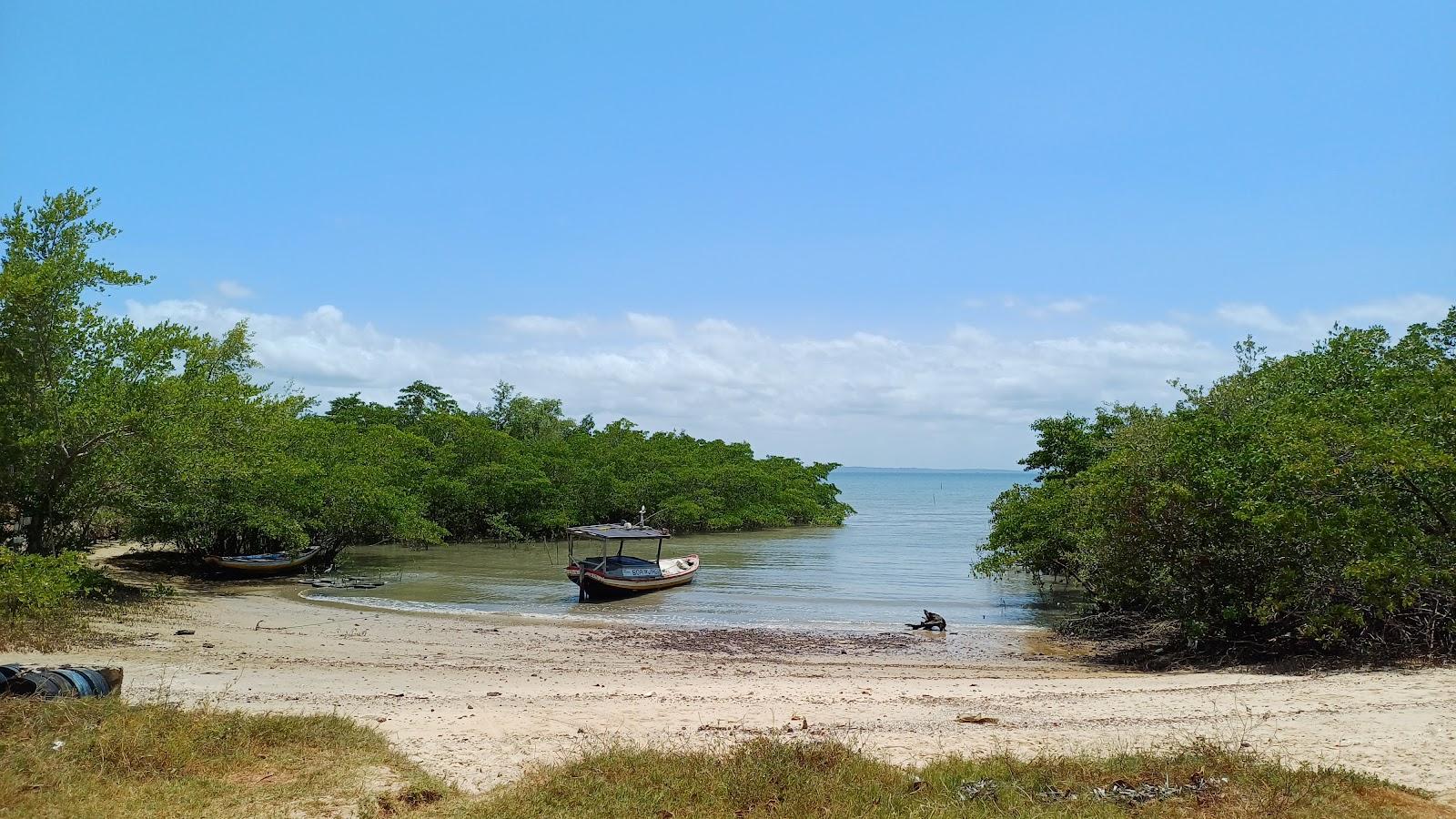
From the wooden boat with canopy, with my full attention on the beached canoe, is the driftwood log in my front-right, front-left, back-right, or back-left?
back-left

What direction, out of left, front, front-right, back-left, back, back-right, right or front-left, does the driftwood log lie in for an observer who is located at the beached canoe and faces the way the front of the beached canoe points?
front-right

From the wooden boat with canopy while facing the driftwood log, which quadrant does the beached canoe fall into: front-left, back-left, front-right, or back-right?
back-right

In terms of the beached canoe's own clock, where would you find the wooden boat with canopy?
The wooden boat with canopy is roughly at 1 o'clock from the beached canoe.

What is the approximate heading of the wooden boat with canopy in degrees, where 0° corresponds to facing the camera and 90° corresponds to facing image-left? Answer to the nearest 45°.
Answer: approximately 225°

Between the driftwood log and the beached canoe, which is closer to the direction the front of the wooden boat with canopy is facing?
the driftwood log

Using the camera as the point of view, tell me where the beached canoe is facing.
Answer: facing to the right of the viewer

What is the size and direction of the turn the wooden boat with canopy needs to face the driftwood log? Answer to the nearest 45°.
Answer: approximately 90° to its right
